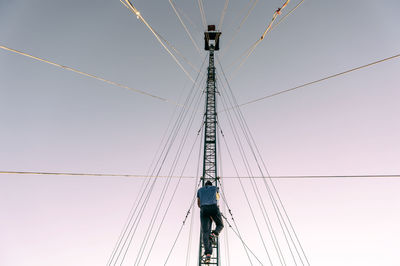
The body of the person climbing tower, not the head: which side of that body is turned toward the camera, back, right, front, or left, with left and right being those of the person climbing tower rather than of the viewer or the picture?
back
